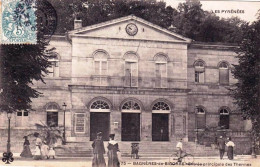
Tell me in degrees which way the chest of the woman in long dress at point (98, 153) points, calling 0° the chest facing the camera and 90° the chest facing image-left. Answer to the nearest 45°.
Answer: approximately 0°

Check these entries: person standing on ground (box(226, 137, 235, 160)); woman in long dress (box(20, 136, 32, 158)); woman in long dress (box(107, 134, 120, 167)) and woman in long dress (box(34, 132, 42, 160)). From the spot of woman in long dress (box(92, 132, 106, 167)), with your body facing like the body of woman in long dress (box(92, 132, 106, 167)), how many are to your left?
2

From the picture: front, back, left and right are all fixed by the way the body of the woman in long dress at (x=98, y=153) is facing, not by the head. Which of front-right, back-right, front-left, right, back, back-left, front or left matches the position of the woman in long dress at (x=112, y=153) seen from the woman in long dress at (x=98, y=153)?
right

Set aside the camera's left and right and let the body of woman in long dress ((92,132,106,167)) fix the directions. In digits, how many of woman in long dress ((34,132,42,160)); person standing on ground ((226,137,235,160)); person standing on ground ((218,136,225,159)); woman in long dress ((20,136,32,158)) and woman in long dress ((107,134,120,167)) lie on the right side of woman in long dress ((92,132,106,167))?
2

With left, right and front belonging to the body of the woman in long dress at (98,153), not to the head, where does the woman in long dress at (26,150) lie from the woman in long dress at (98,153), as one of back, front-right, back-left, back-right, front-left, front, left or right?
right

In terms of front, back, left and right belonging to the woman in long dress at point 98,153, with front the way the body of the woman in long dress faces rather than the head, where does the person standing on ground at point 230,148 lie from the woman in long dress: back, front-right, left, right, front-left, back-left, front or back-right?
left

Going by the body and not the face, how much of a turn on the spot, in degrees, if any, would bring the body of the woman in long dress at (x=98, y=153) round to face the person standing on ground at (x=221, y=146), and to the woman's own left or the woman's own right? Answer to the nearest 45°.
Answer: approximately 90° to the woman's own left
